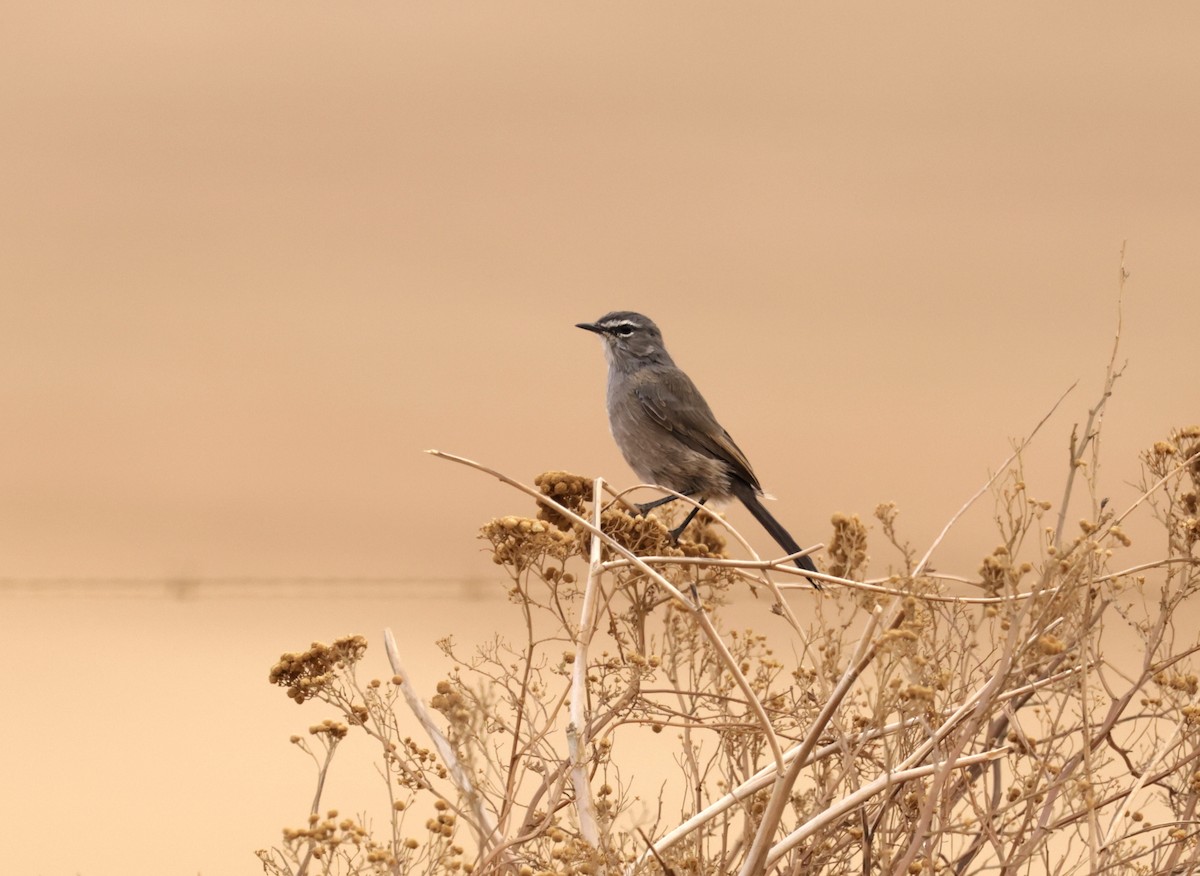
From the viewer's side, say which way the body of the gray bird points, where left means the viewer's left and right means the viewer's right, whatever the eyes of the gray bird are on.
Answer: facing to the left of the viewer
